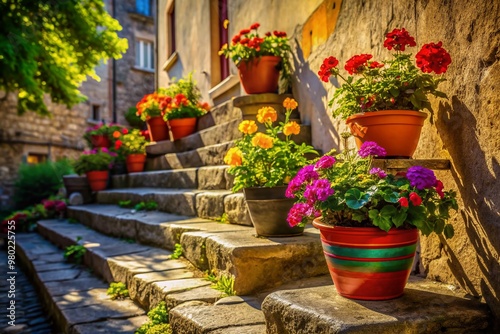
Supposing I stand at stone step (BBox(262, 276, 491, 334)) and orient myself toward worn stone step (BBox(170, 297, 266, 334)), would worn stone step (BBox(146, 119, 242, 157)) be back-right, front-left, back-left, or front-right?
front-right

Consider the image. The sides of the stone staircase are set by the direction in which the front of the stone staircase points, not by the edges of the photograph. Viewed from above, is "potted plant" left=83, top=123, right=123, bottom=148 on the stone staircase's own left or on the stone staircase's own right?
on the stone staircase's own right

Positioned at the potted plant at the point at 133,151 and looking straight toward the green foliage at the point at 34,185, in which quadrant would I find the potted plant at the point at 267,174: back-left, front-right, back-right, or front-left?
back-left

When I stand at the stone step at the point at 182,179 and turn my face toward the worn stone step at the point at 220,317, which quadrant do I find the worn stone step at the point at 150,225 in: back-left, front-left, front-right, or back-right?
front-right

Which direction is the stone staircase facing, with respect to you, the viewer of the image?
facing the viewer and to the left of the viewer

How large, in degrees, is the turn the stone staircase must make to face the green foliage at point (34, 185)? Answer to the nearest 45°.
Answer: approximately 90° to its right
